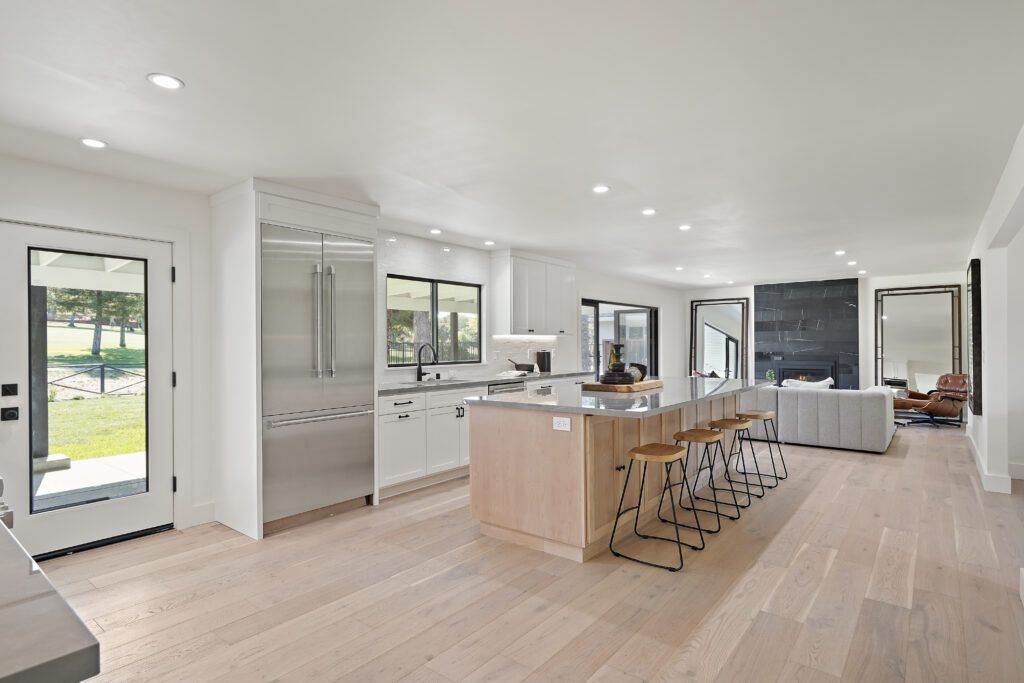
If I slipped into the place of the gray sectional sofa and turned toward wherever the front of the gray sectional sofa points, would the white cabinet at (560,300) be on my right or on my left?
on my left

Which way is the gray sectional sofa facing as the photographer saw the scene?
facing away from the viewer

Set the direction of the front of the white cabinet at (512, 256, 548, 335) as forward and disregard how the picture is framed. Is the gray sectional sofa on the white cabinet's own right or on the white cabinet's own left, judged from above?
on the white cabinet's own left

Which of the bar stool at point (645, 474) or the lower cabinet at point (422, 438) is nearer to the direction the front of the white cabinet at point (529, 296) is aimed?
the bar stool

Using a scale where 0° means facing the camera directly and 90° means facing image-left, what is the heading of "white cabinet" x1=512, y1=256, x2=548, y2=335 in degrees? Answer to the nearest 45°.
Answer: approximately 315°

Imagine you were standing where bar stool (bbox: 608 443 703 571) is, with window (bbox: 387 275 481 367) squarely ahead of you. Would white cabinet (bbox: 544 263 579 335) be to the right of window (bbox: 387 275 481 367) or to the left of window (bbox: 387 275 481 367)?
right

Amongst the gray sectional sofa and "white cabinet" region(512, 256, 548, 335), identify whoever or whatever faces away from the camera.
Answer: the gray sectional sofa

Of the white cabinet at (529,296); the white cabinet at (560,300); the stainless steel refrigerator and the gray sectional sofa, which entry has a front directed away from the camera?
the gray sectional sofa

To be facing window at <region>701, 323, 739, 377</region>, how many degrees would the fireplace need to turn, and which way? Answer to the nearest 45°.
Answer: approximately 90° to its right

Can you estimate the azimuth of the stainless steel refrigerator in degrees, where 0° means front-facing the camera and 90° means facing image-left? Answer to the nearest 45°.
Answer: approximately 315°

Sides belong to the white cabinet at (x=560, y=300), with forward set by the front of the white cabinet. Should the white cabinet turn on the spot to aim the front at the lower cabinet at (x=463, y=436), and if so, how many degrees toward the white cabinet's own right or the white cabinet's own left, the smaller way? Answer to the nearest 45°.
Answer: approximately 90° to the white cabinet's own right

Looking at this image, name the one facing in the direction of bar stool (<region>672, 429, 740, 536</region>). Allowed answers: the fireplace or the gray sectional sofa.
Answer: the fireplace

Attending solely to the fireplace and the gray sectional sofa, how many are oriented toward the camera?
1

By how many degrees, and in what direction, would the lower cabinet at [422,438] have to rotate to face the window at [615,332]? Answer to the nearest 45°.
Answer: approximately 90° to its left

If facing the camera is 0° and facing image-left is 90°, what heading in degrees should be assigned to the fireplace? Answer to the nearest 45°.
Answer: approximately 0°

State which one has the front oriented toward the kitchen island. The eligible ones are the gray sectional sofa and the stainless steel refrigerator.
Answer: the stainless steel refrigerator

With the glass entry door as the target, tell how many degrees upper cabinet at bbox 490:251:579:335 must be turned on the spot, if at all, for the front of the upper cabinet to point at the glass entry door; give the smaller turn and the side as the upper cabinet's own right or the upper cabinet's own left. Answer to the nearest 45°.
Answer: approximately 90° to the upper cabinet's own right
